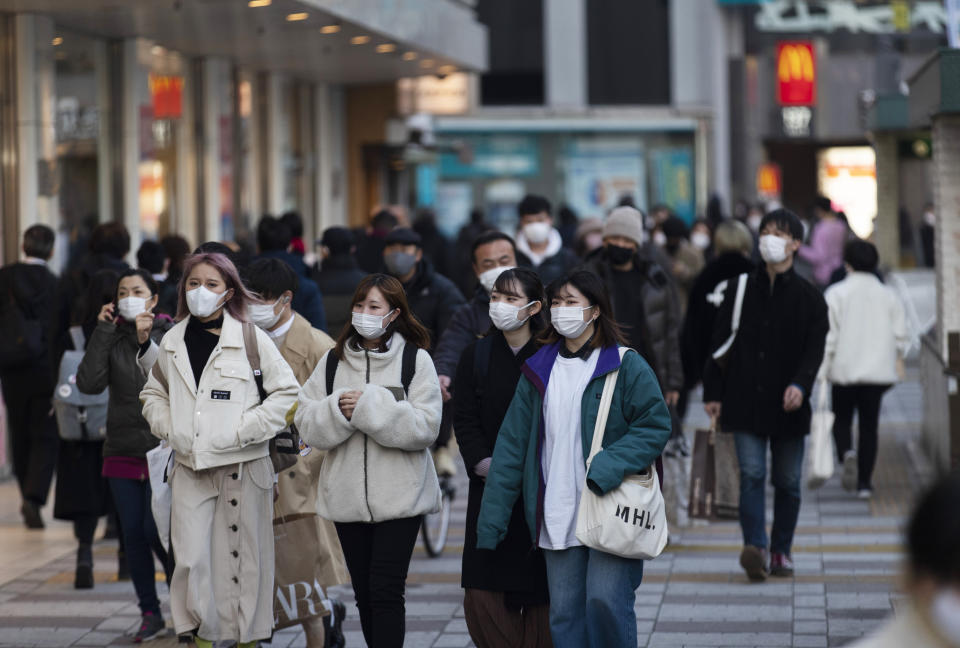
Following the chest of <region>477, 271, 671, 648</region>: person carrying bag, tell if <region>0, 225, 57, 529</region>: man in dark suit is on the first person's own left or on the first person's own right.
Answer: on the first person's own right

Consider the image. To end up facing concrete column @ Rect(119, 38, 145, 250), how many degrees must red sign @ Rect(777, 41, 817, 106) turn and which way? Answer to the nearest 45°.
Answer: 0° — it already faces it

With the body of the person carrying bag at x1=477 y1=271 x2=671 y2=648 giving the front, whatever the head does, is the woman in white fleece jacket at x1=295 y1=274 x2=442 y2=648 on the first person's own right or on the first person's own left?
on the first person's own right

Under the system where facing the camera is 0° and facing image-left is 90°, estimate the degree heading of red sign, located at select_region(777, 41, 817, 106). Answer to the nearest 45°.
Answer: approximately 0°

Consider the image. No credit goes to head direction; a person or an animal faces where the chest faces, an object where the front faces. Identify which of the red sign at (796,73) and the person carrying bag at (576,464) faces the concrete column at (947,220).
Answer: the red sign

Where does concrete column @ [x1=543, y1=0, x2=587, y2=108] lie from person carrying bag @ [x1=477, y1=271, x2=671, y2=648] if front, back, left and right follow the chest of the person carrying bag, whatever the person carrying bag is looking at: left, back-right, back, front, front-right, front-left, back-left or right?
back-right

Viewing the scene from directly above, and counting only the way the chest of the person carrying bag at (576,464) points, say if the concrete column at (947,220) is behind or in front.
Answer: behind

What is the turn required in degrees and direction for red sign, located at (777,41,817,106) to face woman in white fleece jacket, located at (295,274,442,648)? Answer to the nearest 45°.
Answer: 0° — it already faces them

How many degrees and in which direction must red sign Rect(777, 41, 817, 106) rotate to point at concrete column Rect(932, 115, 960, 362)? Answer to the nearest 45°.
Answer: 0° — it already faces it

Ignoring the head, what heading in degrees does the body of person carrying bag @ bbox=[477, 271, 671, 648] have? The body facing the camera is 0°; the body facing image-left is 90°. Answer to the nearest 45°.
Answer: approximately 45°
